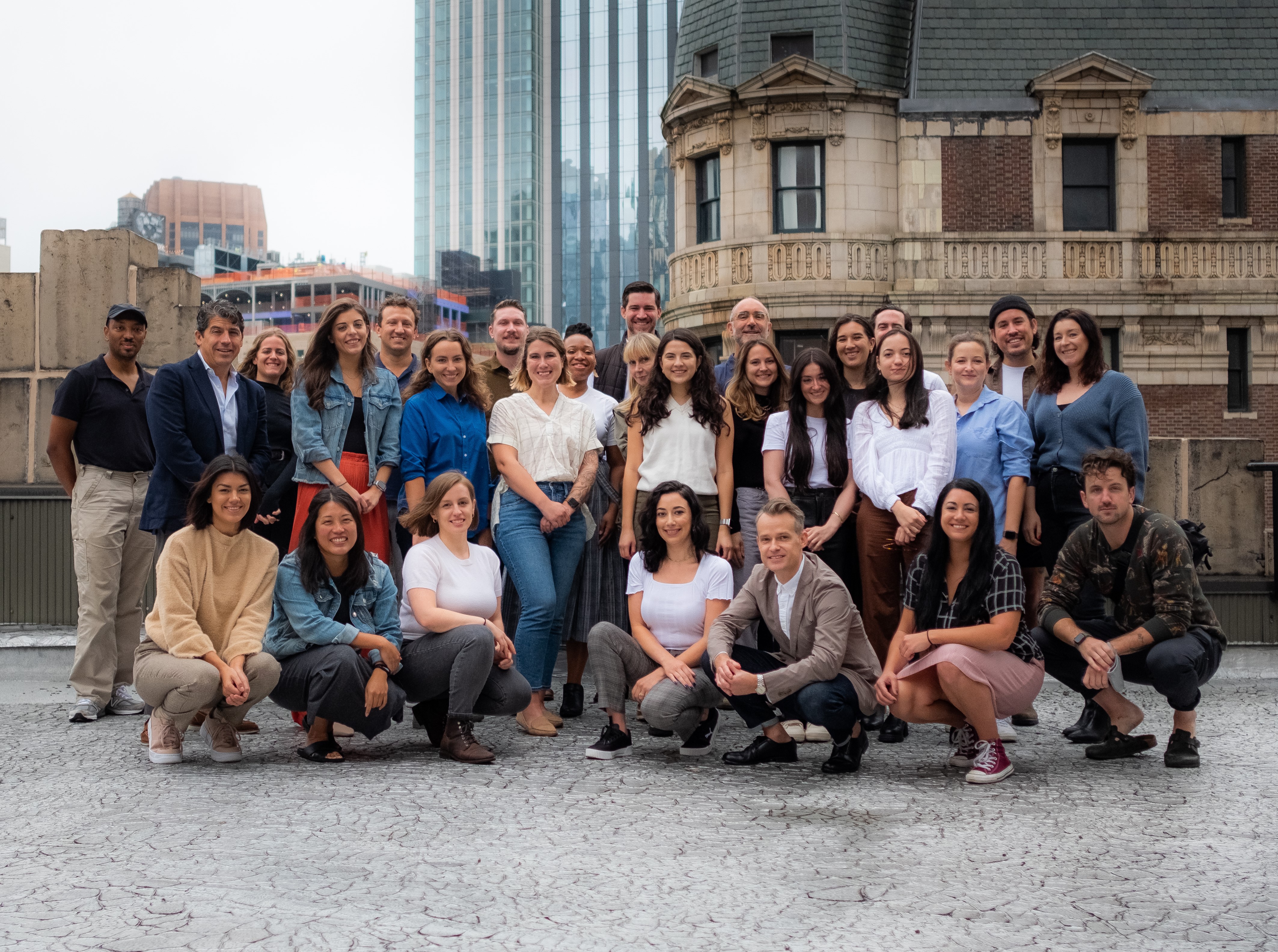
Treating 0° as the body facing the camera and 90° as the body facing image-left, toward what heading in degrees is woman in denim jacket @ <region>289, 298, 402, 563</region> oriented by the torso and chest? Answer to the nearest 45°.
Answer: approximately 0°

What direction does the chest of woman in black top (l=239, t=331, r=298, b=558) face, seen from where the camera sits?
toward the camera

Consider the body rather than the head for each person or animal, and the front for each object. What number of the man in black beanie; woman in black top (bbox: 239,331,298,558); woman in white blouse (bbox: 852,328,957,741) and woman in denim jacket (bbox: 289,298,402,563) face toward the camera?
4

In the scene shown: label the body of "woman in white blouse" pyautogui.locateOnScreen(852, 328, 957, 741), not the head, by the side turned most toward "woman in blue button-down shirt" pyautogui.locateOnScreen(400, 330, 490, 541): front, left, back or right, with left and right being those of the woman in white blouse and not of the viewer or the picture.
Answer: right

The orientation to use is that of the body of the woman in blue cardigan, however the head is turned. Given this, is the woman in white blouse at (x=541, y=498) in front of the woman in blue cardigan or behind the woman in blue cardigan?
in front

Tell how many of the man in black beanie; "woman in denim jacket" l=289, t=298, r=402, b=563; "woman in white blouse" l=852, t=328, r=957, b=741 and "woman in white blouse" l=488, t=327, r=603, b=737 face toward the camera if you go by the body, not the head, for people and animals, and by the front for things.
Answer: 4

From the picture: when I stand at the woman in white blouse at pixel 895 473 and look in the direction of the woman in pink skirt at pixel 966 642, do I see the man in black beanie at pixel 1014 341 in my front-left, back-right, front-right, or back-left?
back-left

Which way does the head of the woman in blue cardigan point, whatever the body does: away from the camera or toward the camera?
toward the camera

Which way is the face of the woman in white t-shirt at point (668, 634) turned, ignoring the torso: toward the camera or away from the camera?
toward the camera

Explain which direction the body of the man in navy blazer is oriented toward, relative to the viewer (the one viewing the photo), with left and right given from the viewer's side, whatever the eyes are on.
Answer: facing the viewer and to the right of the viewer

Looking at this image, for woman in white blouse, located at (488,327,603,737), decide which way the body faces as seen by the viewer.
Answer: toward the camera

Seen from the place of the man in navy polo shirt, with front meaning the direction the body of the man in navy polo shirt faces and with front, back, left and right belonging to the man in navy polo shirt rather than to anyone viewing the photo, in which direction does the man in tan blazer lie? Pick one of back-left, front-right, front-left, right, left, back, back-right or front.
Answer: front

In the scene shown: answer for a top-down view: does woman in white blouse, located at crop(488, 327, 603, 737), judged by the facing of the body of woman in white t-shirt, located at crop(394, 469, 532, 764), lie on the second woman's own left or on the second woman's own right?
on the second woman's own left
